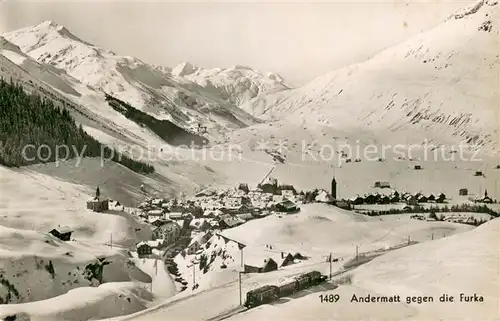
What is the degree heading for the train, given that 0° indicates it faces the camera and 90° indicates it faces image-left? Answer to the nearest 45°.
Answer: approximately 45°

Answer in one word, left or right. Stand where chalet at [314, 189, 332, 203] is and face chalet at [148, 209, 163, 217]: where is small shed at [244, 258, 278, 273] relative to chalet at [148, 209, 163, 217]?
left

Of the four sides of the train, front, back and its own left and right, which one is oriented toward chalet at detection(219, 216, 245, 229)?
right

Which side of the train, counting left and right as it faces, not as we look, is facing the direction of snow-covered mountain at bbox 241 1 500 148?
back

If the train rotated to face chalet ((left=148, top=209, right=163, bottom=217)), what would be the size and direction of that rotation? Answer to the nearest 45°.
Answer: approximately 90° to its right

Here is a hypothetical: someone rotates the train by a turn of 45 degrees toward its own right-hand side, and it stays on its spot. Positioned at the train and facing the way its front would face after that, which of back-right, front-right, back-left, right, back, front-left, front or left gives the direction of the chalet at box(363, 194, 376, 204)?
back-right

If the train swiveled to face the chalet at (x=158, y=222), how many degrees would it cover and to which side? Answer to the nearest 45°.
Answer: approximately 90° to its right

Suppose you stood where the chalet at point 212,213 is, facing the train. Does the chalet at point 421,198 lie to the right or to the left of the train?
left

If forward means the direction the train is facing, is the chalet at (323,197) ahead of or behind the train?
behind
